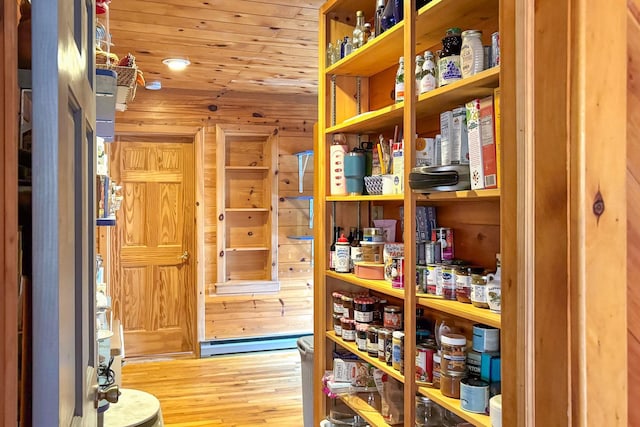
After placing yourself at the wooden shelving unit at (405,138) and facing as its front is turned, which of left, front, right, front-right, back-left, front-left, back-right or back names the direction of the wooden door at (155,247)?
right

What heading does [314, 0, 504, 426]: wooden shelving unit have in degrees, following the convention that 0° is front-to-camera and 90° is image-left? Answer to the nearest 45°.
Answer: approximately 45°

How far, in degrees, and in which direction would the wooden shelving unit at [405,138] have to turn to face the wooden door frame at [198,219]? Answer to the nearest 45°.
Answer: approximately 90° to its right

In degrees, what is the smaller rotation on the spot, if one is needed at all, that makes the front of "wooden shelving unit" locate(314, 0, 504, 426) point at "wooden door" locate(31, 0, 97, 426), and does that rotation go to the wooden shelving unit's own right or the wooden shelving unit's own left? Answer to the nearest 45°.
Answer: approximately 45° to the wooden shelving unit's own left
